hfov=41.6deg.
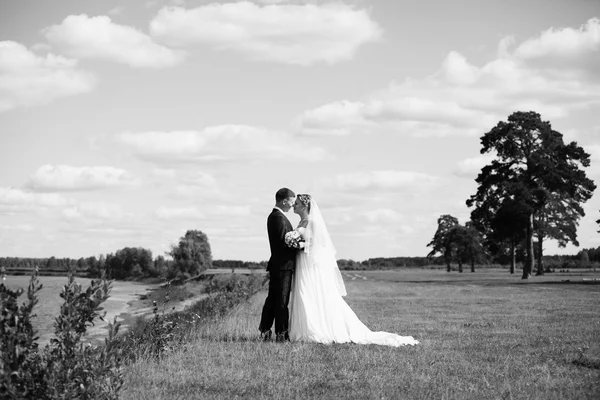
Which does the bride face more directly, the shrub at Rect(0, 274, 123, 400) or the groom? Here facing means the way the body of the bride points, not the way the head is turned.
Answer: the groom

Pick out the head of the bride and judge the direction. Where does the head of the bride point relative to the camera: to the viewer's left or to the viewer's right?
to the viewer's left

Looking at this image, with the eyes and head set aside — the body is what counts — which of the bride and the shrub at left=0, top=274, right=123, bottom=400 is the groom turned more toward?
the bride

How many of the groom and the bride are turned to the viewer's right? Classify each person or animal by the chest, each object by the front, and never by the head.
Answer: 1

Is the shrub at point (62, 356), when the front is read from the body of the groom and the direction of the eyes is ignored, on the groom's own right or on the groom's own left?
on the groom's own right

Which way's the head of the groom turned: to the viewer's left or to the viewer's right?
to the viewer's right

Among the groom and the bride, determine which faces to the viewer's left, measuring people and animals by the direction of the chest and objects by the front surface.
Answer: the bride

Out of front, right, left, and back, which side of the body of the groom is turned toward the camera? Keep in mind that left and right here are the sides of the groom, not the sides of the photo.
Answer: right

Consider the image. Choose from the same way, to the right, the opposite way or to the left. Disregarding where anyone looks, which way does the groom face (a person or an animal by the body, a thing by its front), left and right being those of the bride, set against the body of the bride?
the opposite way

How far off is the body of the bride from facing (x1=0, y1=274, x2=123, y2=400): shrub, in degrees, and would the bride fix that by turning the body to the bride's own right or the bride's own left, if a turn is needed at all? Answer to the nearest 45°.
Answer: approximately 90° to the bride's own left

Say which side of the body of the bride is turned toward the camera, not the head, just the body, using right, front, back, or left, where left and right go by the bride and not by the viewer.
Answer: left
